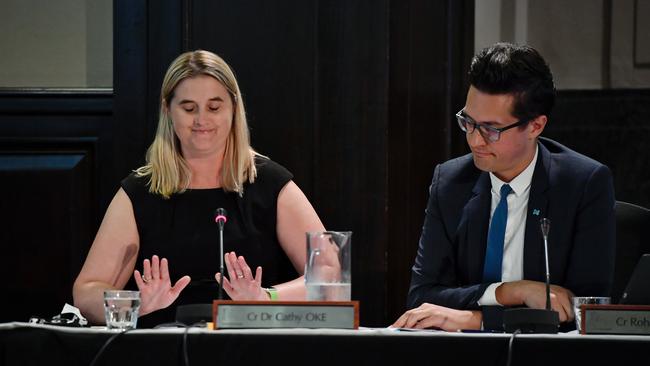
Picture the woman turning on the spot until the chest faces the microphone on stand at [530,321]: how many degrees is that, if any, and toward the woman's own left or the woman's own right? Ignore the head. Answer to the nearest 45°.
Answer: approximately 45° to the woman's own left

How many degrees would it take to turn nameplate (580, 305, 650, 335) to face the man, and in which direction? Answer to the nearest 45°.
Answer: approximately 180°

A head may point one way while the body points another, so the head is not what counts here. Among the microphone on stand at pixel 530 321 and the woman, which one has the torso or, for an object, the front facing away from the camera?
the microphone on stand

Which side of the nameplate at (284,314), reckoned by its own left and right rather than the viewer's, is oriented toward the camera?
front

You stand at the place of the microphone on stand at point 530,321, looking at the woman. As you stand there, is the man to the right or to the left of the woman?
right

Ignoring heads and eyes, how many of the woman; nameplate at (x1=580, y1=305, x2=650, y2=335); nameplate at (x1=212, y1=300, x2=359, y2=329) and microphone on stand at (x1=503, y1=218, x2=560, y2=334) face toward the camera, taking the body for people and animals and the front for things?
3

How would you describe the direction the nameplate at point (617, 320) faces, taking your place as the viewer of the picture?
facing the viewer

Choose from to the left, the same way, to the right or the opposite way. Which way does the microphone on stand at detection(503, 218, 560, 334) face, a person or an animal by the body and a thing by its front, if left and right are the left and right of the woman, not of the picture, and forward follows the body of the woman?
the opposite way

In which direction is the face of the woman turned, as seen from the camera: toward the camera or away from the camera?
toward the camera

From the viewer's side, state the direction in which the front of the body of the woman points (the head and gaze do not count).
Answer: toward the camera

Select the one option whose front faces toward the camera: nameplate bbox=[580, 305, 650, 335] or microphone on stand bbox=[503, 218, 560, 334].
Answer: the nameplate

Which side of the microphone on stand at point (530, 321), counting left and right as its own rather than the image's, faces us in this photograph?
back

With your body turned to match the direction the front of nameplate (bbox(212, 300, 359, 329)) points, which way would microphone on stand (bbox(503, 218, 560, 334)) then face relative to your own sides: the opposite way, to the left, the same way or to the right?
the opposite way

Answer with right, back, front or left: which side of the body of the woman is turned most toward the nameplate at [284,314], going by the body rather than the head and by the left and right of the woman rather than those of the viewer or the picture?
front
